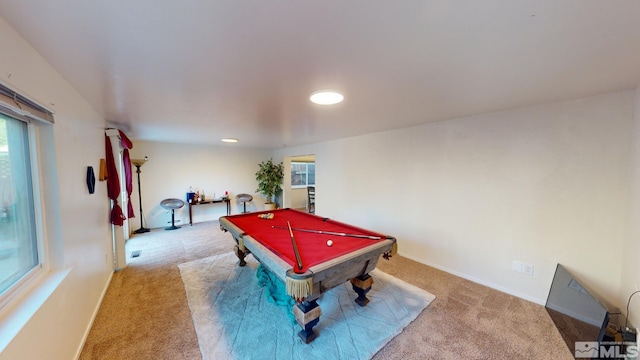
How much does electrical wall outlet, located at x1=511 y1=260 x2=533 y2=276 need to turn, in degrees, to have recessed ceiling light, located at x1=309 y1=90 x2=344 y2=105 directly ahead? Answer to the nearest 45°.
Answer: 0° — it already faces it

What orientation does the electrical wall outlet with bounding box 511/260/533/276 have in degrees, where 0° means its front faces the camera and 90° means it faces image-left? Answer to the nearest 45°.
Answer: approximately 45°

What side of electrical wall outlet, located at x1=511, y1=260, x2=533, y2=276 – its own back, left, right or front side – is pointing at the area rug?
front

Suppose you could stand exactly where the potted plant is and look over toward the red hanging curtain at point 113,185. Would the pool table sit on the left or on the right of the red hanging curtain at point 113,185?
left
